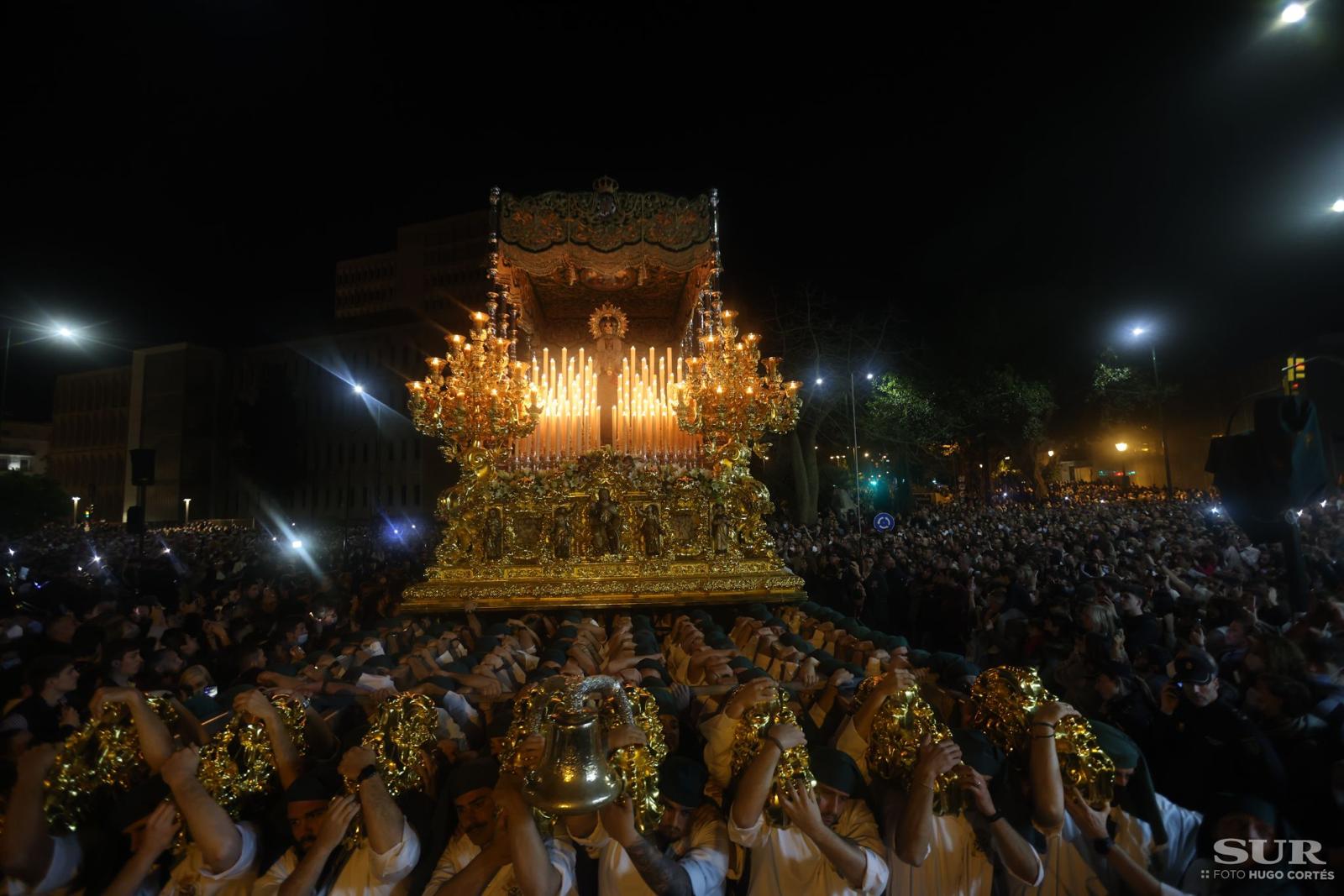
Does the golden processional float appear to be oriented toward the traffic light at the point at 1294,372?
no

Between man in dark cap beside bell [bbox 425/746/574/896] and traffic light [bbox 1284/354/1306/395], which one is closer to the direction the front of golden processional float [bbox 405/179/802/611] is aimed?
the man in dark cap beside bell

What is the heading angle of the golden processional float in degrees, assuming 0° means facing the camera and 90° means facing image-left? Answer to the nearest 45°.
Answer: approximately 0°

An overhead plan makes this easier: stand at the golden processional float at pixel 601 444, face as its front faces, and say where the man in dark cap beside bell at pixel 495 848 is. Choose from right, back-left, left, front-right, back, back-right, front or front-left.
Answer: front

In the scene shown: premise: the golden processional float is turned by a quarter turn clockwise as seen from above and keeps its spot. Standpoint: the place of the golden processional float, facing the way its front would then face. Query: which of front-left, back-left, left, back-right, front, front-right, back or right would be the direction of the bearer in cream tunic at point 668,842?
left
